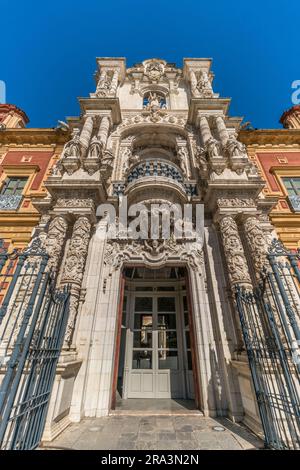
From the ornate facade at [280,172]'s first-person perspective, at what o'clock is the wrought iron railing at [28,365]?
The wrought iron railing is roughly at 1 o'clock from the ornate facade.

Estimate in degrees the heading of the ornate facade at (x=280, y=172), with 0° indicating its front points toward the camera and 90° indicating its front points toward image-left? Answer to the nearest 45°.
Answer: approximately 0°

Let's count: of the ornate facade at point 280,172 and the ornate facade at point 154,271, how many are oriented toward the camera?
2

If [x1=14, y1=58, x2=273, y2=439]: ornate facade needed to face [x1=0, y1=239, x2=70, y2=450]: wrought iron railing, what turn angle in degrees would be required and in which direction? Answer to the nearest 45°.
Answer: approximately 45° to its right

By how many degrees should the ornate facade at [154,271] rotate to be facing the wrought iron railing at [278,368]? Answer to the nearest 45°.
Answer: approximately 45° to its left
